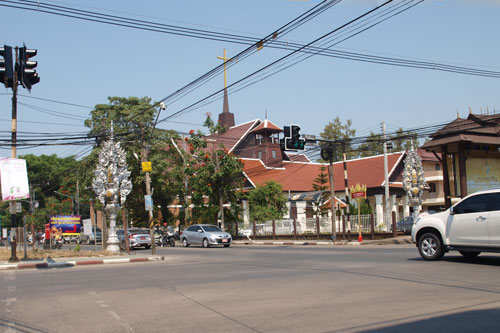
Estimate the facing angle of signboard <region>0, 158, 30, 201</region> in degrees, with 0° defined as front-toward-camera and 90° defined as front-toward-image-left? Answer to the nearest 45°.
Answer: approximately 0°

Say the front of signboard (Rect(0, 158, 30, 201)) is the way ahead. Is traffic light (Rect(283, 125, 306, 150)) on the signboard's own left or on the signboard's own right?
on the signboard's own left

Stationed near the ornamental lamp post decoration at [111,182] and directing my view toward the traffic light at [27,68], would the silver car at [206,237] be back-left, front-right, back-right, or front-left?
back-left

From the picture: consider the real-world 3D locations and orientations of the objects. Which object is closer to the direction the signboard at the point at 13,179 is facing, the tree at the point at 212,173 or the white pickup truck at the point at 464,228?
the white pickup truck

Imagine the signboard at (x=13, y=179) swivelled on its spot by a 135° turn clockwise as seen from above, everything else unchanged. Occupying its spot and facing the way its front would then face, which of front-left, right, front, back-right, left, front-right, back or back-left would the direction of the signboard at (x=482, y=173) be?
back-right

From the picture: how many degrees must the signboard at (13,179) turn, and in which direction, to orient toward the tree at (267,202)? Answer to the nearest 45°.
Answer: approximately 135° to its left
